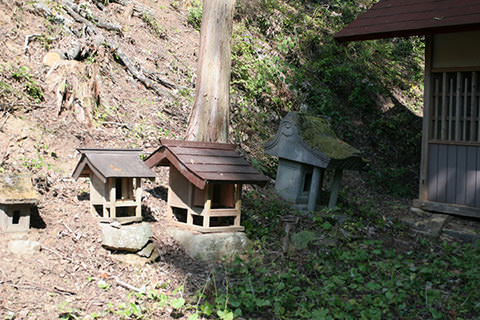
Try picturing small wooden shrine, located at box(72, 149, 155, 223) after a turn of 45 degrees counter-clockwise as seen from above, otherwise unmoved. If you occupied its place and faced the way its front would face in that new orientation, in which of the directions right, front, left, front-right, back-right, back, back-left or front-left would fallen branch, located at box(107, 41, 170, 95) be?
left

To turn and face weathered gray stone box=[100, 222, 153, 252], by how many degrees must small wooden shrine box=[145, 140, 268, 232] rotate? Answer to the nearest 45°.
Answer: approximately 90° to its right

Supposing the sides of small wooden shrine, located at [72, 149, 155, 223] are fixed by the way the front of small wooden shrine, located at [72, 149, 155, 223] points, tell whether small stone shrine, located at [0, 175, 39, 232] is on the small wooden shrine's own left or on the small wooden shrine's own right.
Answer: on the small wooden shrine's own right

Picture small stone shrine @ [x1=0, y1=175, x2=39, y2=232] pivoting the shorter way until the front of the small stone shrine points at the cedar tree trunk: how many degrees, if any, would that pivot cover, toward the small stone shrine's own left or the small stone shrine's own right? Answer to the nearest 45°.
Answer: approximately 135° to the small stone shrine's own left

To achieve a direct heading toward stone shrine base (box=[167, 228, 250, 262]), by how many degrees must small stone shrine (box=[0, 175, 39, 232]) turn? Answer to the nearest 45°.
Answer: approximately 90° to its left

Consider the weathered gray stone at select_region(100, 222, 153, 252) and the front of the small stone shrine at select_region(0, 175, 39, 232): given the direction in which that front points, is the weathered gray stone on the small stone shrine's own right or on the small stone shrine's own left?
on the small stone shrine's own left

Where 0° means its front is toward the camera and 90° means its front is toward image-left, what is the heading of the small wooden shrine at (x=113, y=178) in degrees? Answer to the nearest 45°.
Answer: approximately 315°

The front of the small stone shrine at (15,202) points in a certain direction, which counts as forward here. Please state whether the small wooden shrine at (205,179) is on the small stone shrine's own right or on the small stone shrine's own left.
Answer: on the small stone shrine's own left

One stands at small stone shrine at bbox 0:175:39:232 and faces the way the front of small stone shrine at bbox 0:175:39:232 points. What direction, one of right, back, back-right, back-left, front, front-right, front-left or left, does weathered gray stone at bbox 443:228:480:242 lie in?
left

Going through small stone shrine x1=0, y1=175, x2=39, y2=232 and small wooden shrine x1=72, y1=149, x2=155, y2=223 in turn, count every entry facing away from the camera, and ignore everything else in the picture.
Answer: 0

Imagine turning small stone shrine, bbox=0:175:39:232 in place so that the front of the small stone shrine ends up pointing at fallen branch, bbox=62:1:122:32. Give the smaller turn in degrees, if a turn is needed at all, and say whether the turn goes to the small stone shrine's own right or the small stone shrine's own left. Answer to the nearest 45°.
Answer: approximately 180°
